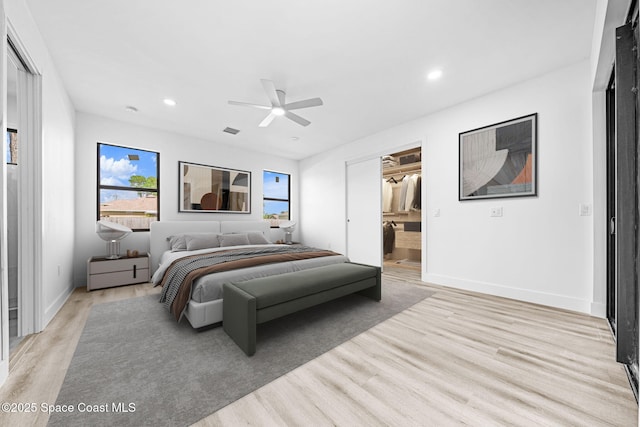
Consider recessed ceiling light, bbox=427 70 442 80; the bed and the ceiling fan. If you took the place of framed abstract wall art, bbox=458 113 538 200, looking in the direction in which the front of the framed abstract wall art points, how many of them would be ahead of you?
3

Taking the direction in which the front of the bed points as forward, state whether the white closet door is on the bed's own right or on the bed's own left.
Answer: on the bed's own left

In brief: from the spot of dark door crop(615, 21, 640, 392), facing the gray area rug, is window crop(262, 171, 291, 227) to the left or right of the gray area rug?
right

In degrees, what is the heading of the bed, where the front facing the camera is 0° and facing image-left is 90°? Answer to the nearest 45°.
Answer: approximately 315°

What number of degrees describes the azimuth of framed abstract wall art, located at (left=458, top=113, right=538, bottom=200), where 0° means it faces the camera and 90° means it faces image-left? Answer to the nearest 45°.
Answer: approximately 45°

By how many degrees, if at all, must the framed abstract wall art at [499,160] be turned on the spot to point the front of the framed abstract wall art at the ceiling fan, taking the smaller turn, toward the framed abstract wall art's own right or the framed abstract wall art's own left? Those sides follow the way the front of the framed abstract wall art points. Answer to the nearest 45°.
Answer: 0° — it already faces it

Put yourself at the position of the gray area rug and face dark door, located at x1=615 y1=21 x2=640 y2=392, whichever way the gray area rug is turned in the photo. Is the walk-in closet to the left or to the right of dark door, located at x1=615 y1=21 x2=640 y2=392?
left

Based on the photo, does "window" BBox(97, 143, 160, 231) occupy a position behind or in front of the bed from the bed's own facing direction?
behind

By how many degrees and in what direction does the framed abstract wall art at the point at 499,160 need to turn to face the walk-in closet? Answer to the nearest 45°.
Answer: approximately 90° to its right
